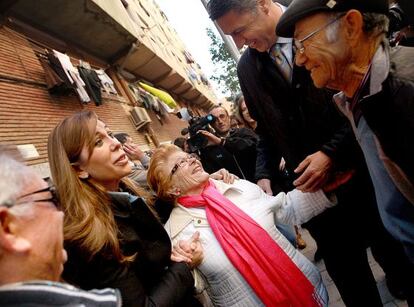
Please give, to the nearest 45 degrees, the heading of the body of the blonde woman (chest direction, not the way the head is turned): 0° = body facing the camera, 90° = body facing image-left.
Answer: approximately 270°

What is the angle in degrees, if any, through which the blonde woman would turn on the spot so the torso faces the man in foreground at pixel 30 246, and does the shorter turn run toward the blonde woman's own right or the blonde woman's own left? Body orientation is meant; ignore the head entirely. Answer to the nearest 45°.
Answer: approximately 90° to the blonde woman's own right

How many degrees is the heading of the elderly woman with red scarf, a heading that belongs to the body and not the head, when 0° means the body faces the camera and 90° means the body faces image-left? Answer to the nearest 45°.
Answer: approximately 315°

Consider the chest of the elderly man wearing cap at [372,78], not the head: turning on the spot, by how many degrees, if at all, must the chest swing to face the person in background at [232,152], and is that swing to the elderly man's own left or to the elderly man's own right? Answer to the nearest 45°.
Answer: approximately 45° to the elderly man's own right

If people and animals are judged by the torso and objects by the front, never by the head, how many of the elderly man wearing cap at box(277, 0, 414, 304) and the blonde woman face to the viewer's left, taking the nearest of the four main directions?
1

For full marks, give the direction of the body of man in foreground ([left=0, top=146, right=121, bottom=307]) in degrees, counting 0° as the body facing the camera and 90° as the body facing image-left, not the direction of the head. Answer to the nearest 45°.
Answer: approximately 225°

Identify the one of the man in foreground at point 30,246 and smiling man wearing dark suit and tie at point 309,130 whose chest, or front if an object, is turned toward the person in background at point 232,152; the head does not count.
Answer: the man in foreground

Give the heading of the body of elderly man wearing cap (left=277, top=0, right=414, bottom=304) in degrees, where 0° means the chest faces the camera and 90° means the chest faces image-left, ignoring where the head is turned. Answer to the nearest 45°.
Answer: approximately 90°

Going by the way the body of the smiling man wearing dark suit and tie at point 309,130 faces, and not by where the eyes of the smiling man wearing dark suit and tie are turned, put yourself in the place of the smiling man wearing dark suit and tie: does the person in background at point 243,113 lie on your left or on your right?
on your right
